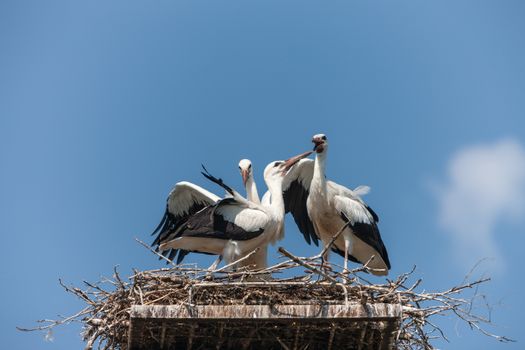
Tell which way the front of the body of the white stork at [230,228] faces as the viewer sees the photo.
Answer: to the viewer's right

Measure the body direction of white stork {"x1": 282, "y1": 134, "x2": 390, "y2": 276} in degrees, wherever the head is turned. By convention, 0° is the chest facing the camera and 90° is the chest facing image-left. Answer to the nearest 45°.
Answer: approximately 45°

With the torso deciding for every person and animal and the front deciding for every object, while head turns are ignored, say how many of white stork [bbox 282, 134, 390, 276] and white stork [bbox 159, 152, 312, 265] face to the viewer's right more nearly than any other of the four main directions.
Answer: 1

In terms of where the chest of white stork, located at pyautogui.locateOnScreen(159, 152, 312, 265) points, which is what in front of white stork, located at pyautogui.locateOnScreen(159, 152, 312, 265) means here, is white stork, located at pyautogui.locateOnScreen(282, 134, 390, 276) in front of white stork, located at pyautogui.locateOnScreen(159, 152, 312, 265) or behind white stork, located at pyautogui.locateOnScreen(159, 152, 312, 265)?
in front
